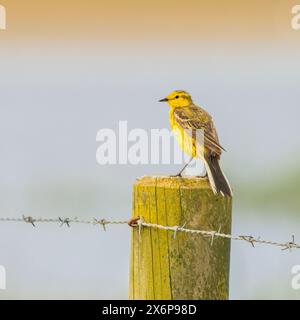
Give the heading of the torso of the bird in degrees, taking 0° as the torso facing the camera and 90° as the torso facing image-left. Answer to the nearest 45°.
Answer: approximately 90°
